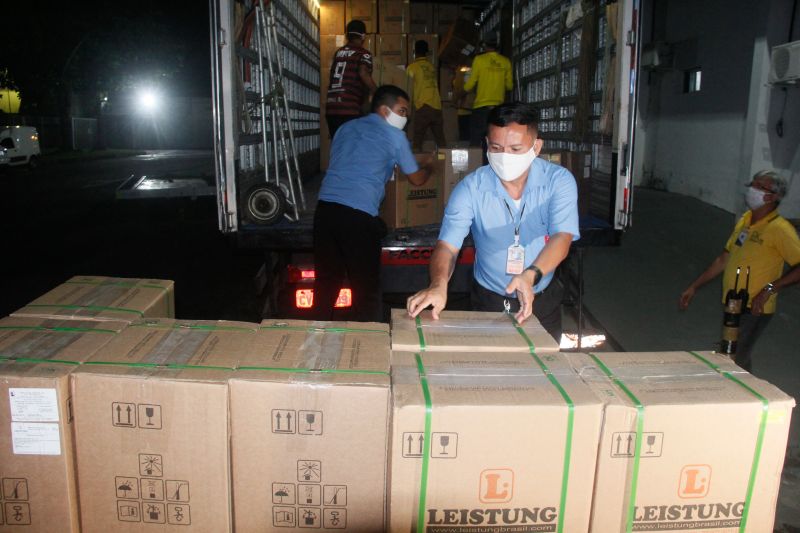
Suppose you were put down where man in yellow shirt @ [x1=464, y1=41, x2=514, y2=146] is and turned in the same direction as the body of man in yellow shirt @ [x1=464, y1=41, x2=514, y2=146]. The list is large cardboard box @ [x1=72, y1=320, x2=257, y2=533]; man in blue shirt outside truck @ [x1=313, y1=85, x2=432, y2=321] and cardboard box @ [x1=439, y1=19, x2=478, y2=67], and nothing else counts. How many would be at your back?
2

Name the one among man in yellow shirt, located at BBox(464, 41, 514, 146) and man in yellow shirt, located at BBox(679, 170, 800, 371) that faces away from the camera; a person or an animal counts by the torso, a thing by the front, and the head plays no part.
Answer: man in yellow shirt, located at BBox(464, 41, 514, 146)

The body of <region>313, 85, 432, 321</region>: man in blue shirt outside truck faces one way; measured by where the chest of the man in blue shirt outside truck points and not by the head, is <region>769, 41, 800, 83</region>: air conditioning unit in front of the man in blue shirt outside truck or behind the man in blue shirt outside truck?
in front

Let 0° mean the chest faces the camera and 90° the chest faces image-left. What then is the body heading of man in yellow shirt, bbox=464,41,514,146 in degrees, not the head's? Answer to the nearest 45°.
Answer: approximately 180°

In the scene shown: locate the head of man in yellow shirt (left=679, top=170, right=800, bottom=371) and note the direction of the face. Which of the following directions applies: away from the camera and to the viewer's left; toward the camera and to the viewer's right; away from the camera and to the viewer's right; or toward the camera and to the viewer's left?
toward the camera and to the viewer's left

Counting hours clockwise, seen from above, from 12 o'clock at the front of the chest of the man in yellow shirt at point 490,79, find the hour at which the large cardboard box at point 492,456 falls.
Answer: The large cardboard box is roughly at 6 o'clock from the man in yellow shirt.

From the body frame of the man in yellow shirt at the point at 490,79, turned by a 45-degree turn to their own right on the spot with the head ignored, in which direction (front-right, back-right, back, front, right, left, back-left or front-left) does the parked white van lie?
left

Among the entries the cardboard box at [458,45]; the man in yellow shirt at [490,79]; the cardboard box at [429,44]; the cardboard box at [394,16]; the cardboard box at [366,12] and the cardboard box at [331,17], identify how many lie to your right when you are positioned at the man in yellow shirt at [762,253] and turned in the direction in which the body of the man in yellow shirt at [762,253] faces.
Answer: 6

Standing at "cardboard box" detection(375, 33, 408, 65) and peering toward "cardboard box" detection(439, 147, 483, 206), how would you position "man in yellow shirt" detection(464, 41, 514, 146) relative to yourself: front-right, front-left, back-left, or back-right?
front-left

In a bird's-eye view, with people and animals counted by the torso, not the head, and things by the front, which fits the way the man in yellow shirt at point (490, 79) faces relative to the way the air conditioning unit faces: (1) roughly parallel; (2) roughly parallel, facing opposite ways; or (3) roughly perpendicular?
roughly perpendicular

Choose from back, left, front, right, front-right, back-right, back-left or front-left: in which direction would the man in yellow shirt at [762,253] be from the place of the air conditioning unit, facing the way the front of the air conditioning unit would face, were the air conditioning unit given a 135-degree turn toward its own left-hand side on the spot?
right

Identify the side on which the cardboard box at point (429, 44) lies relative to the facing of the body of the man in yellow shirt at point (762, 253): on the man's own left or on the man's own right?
on the man's own right

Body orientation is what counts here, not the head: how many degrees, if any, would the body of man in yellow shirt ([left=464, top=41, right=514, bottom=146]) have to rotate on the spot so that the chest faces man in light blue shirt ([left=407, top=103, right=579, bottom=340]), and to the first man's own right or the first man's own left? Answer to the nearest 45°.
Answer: approximately 180°

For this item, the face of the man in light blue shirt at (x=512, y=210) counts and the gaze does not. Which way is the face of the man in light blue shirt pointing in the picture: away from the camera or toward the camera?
toward the camera

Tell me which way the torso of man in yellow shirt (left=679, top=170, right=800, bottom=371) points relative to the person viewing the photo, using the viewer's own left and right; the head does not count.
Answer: facing the viewer and to the left of the viewer

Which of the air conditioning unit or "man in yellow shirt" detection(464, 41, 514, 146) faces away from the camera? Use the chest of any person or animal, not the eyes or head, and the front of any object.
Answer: the man in yellow shirt

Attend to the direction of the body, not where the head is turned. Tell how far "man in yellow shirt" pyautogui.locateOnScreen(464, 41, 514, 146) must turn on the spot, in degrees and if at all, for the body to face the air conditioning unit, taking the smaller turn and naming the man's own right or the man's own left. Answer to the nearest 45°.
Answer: approximately 90° to the man's own right

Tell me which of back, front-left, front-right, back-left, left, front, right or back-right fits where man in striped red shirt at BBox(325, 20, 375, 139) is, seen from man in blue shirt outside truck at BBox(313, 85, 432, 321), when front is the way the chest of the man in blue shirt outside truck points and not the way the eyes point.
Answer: front-left

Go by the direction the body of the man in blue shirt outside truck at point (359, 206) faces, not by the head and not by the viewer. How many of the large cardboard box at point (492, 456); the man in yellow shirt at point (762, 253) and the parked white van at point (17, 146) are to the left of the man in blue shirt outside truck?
1

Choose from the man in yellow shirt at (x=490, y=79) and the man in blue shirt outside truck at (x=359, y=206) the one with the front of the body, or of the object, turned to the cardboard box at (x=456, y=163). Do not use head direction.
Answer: the man in blue shirt outside truck

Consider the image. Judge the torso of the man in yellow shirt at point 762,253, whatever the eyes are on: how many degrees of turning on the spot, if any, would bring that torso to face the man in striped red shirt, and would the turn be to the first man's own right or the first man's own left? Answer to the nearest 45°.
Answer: approximately 45° to the first man's own right
